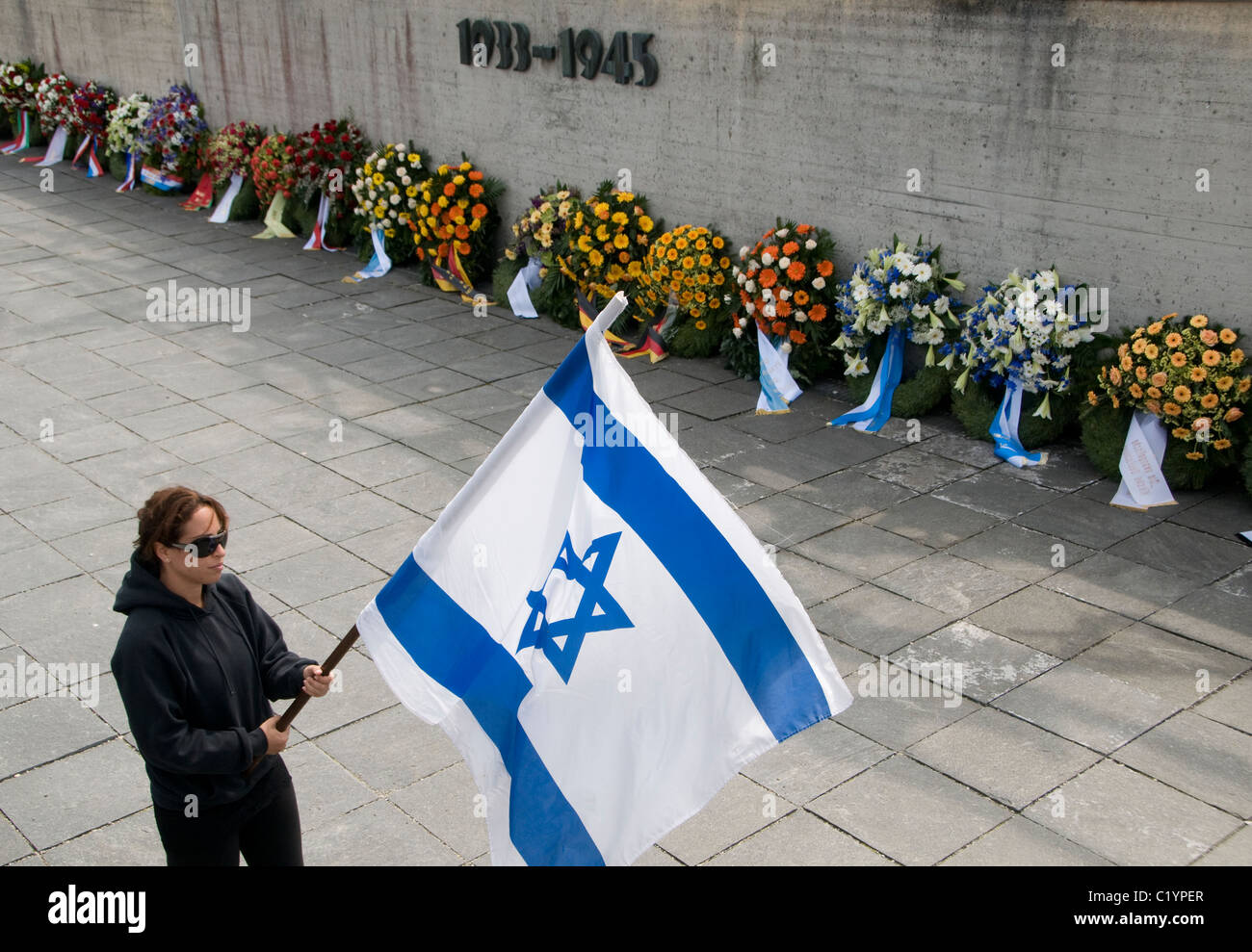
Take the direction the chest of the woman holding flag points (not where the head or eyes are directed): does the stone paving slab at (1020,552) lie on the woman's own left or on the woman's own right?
on the woman's own left

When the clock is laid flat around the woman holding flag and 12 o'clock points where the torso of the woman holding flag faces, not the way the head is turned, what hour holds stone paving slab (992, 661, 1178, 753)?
The stone paving slab is roughly at 10 o'clock from the woman holding flag.

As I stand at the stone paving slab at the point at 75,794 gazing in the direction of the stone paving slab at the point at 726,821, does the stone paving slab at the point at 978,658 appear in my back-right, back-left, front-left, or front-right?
front-left

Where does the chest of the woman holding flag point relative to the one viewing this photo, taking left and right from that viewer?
facing the viewer and to the right of the viewer

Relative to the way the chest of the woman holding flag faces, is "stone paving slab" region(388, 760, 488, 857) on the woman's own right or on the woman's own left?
on the woman's own left

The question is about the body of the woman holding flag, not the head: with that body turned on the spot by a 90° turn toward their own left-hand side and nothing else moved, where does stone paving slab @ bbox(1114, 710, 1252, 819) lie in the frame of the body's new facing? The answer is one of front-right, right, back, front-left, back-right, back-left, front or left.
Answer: front-right

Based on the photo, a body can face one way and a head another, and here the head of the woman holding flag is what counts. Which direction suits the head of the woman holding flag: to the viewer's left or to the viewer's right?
to the viewer's right

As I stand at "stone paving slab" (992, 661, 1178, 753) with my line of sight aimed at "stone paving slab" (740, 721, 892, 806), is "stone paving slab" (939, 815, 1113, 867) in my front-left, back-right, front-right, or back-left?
front-left

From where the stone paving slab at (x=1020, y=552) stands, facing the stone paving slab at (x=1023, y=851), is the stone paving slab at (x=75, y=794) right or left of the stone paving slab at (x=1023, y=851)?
right

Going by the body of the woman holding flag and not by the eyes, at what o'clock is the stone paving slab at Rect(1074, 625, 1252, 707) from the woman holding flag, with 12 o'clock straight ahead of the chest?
The stone paving slab is roughly at 10 o'clock from the woman holding flag.
